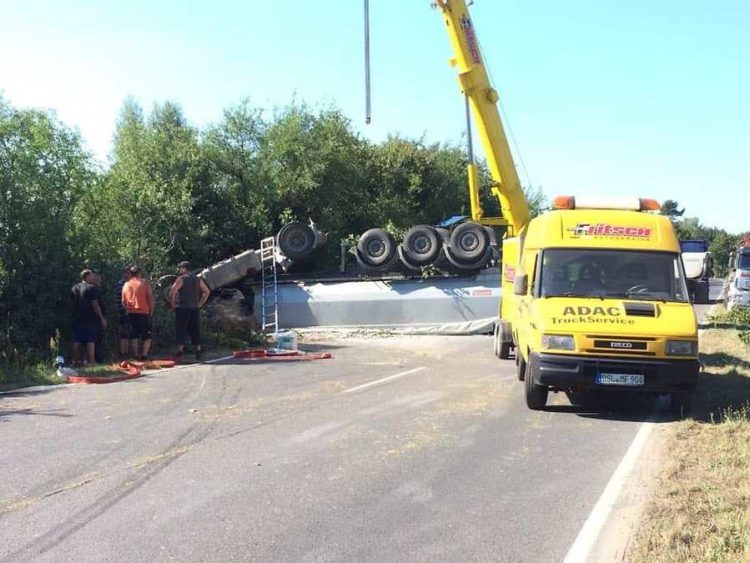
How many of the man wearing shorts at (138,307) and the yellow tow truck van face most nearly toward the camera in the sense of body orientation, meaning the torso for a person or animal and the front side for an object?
1

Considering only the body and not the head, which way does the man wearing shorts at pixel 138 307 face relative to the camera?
away from the camera

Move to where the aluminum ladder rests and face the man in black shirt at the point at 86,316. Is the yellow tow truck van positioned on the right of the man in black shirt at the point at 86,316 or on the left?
left

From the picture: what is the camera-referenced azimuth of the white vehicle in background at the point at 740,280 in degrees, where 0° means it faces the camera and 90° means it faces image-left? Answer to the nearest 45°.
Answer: approximately 0°

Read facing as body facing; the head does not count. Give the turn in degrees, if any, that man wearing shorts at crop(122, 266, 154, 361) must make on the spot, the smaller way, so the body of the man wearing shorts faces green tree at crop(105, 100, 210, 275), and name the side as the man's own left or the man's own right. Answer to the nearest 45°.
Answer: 0° — they already face it

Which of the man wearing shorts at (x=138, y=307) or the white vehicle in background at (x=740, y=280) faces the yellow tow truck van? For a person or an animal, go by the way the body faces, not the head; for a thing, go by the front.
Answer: the white vehicle in background

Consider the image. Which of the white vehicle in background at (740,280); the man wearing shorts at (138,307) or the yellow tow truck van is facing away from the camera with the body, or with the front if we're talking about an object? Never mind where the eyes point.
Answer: the man wearing shorts

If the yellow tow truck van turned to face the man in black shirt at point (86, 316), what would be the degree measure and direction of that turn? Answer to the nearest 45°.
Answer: approximately 90° to its right

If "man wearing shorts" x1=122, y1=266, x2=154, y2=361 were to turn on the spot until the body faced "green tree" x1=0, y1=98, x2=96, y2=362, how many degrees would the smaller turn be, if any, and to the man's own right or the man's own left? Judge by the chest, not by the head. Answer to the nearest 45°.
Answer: approximately 45° to the man's own left

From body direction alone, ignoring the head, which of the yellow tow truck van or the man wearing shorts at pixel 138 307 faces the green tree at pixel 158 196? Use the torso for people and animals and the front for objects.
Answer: the man wearing shorts
